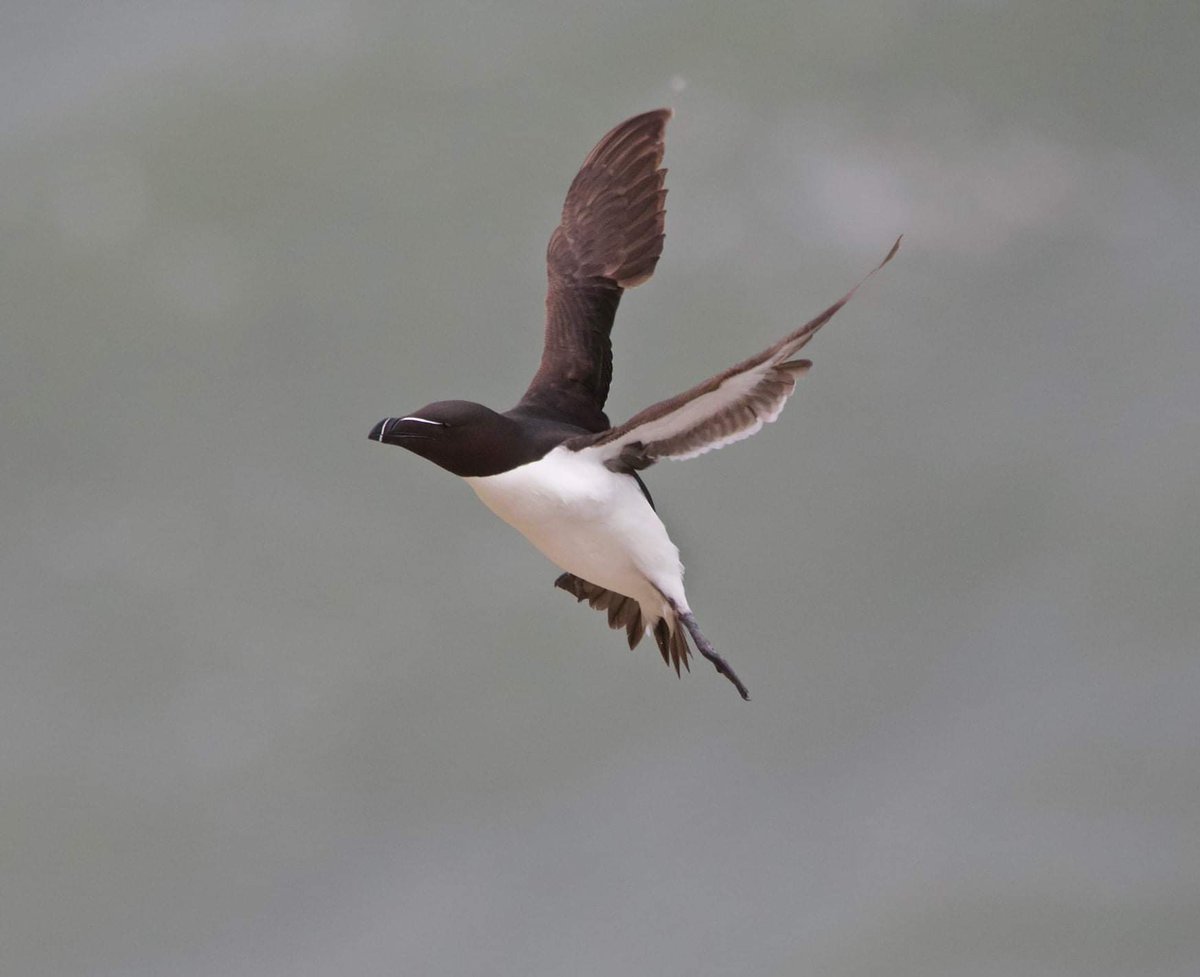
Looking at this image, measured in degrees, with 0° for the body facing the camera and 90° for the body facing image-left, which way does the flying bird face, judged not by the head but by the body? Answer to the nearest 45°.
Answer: approximately 90°
